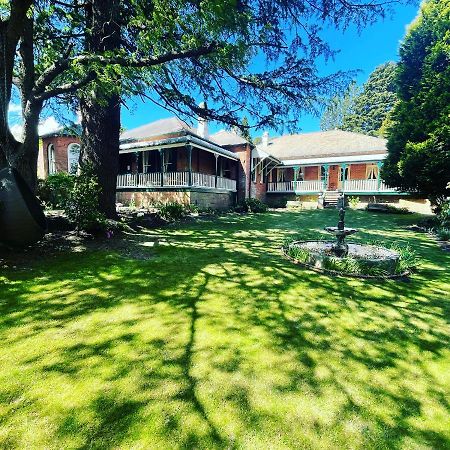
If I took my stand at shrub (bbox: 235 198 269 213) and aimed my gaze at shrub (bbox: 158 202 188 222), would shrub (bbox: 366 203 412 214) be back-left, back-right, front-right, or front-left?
back-left

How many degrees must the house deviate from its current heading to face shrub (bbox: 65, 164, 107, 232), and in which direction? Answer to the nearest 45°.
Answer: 0° — it already faces it

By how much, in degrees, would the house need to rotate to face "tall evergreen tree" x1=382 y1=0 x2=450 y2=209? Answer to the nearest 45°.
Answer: approximately 45° to its left

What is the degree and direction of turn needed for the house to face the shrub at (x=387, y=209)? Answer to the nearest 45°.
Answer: approximately 90° to its left

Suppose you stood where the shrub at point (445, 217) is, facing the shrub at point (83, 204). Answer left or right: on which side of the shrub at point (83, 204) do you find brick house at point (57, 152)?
right

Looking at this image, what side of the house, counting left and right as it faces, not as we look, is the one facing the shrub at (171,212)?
front

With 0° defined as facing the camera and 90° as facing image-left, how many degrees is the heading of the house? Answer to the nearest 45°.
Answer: approximately 0°
